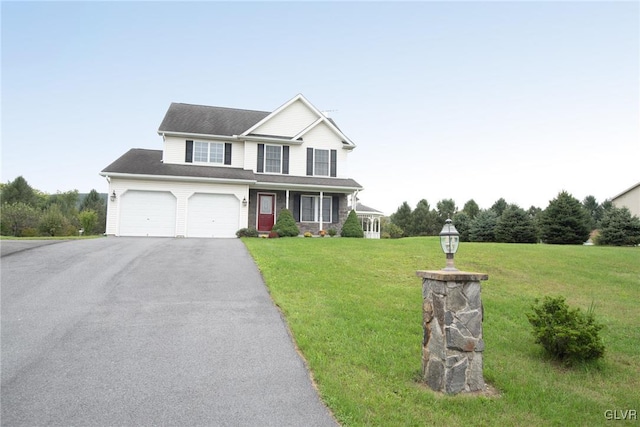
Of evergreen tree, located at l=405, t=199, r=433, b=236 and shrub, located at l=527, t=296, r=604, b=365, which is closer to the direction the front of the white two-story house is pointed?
the shrub

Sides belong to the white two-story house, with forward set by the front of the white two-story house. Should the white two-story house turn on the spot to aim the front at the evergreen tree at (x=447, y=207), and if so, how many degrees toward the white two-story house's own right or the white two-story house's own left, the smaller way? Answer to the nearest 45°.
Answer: approximately 135° to the white two-story house's own left

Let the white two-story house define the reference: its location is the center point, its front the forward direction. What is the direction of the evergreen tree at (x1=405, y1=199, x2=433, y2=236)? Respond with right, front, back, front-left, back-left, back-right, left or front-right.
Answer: back-left

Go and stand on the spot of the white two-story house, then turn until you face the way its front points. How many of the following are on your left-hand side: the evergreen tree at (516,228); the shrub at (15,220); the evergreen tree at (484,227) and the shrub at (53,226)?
2

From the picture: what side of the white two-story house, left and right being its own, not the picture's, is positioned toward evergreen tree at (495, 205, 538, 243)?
left

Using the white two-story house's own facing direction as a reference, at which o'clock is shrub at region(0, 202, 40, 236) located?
The shrub is roughly at 4 o'clock from the white two-story house.

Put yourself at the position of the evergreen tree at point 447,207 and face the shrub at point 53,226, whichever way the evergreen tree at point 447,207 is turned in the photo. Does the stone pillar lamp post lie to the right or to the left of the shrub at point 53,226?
left

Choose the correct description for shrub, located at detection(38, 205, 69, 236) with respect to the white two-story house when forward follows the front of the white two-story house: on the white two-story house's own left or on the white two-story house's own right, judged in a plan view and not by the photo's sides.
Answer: on the white two-story house's own right

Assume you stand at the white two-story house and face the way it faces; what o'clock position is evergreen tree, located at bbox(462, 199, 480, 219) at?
The evergreen tree is roughly at 8 o'clock from the white two-story house.

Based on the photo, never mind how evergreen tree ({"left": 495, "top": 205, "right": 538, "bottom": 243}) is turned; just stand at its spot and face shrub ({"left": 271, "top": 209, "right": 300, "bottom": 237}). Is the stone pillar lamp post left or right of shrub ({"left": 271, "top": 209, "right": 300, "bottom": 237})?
left

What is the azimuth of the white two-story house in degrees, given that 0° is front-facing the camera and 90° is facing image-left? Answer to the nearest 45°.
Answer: approximately 0°

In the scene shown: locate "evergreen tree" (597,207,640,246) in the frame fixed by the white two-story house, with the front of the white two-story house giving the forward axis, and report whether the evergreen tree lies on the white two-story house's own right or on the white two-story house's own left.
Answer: on the white two-story house's own left
